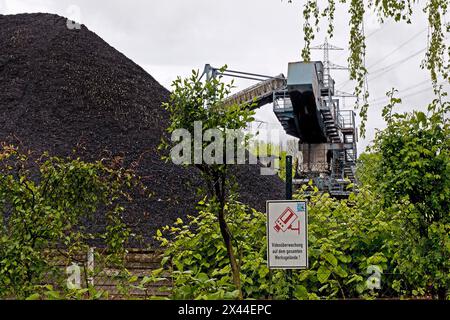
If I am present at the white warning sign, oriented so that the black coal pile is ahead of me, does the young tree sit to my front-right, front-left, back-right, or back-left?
front-left

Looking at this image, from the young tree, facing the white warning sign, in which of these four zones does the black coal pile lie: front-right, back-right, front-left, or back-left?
back-left

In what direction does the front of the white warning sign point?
toward the camera

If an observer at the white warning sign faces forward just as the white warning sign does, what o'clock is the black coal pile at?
The black coal pile is roughly at 5 o'clock from the white warning sign.

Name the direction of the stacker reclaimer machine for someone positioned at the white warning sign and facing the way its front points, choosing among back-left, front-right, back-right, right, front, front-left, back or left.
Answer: back
